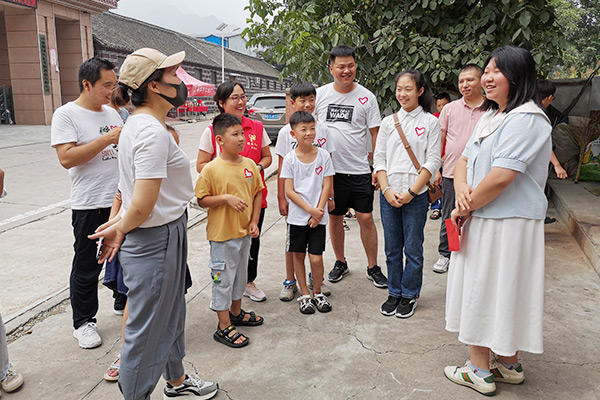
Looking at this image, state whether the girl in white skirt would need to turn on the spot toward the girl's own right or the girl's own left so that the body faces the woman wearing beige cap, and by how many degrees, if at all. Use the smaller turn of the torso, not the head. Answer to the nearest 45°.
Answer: approximately 45° to the girl's own left

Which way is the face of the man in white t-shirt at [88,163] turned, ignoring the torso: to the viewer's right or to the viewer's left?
to the viewer's right

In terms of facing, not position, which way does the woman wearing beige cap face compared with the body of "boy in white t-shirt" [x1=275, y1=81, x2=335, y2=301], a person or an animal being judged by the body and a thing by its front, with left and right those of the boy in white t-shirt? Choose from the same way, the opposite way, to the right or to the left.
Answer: to the left

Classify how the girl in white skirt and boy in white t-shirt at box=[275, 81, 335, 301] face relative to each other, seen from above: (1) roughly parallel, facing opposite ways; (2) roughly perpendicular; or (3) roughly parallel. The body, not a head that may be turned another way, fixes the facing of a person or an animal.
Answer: roughly perpendicular

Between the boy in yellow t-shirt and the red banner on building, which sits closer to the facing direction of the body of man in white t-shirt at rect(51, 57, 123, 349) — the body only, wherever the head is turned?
the boy in yellow t-shirt

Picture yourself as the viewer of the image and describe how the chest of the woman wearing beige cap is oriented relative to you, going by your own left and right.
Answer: facing to the right of the viewer

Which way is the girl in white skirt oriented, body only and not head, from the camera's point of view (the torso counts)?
to the viewer's left

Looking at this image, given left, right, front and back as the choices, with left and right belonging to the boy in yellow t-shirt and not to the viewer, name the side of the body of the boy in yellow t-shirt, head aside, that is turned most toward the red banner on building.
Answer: back
